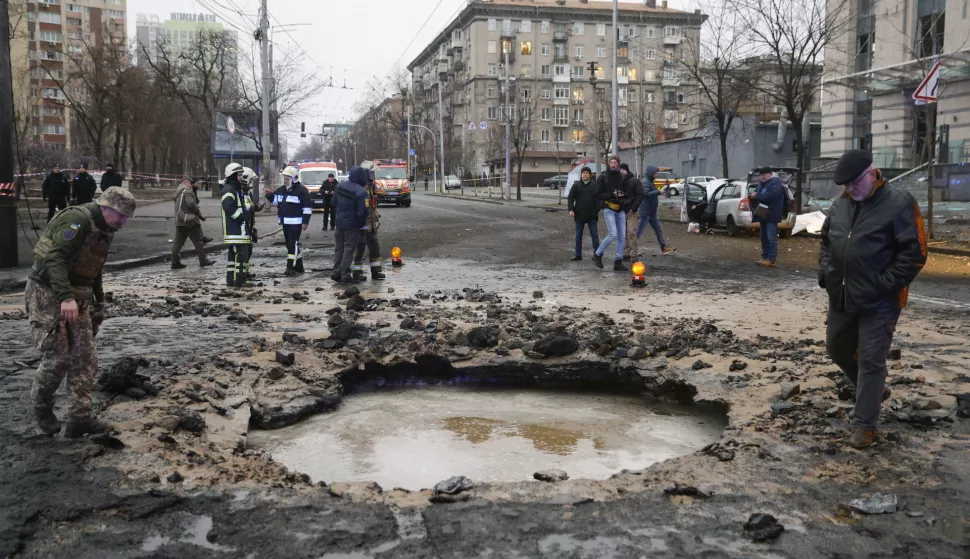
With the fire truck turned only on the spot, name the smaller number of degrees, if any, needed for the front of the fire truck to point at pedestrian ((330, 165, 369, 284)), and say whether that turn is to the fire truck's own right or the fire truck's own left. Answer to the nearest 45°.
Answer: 0° — it already faces them

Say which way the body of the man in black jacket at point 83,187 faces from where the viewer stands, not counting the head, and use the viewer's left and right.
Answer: facing the viewer

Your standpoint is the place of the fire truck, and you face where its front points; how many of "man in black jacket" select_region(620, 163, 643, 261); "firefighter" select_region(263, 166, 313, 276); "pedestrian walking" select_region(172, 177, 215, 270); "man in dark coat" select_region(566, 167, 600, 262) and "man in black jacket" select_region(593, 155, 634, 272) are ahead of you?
5

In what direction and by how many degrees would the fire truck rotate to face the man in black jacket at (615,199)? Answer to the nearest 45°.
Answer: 0° — it already faces them

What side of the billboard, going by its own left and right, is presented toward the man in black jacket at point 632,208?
front

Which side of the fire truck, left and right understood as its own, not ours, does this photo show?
front

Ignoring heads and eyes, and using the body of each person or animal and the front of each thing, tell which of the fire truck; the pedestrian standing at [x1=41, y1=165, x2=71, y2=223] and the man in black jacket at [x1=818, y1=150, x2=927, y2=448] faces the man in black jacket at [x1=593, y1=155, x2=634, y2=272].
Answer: the fire truck

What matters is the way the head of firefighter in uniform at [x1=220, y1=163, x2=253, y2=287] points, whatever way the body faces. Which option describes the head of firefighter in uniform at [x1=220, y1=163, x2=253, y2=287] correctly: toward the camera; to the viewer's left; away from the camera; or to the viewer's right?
to the viewer's right
